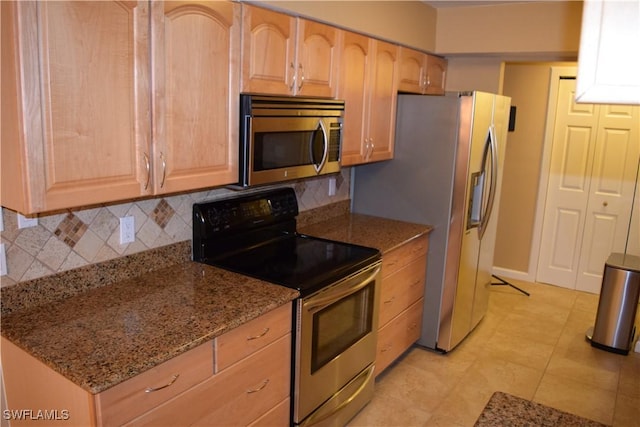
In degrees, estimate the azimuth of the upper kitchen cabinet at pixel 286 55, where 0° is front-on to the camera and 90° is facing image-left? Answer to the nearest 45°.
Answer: approximately 315°

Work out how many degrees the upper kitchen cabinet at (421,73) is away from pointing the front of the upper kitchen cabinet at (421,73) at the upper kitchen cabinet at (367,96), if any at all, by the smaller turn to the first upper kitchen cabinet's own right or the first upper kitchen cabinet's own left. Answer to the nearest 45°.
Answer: approximately 90° to the first upper kitchen cabinet's own right

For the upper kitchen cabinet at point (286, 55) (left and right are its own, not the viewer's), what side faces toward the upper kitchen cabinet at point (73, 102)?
right

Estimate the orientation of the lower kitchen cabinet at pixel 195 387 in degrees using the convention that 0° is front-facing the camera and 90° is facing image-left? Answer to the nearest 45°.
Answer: approximately 315°

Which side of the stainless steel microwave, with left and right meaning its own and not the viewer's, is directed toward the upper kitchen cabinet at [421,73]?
left

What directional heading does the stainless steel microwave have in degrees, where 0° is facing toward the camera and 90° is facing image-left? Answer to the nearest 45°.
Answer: approximately 315°

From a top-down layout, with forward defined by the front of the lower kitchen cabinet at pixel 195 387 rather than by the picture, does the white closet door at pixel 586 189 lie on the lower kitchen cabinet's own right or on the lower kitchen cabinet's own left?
on the lower kitchen cabinet's own left
